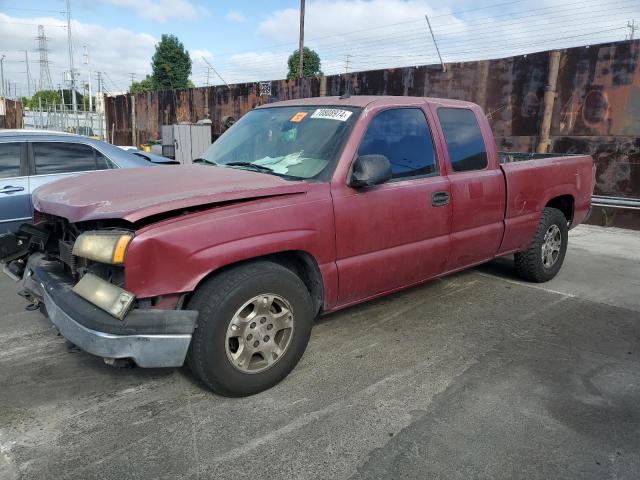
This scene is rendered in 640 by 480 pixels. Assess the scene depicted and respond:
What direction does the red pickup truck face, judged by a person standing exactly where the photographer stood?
facing the viewer and to the left of the viewer

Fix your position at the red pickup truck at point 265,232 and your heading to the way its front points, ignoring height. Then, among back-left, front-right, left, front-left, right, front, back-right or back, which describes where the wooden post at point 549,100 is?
back
